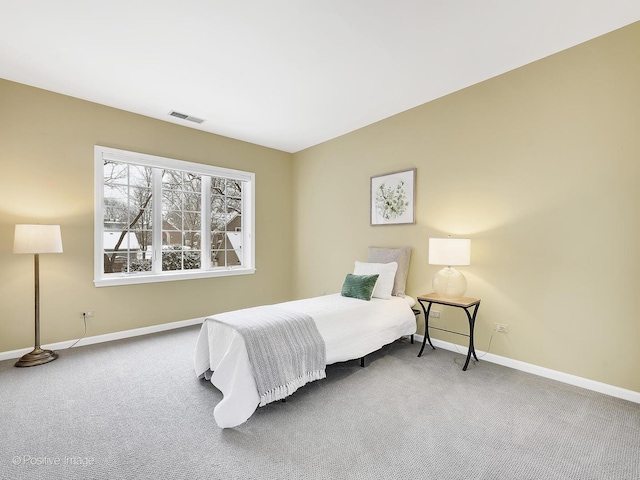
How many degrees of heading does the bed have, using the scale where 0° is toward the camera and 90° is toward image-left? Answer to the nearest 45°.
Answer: approximately 45°

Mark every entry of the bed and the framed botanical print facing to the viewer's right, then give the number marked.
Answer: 0

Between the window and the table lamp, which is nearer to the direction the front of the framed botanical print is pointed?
the window

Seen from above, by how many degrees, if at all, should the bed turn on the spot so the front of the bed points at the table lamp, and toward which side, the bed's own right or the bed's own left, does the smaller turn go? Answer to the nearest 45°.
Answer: approximately 135° to the bed's own left

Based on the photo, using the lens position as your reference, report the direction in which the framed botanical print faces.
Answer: facing the viewer and to the left of the viewer

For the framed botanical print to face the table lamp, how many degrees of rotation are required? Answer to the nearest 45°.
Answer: approximately 90° to its left

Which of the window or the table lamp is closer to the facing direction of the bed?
the window

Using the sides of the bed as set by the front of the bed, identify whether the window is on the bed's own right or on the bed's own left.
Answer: on the bed's own right

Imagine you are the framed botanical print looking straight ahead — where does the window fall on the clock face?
The window is roughly at 1 o'clock from the framed botanical print.
